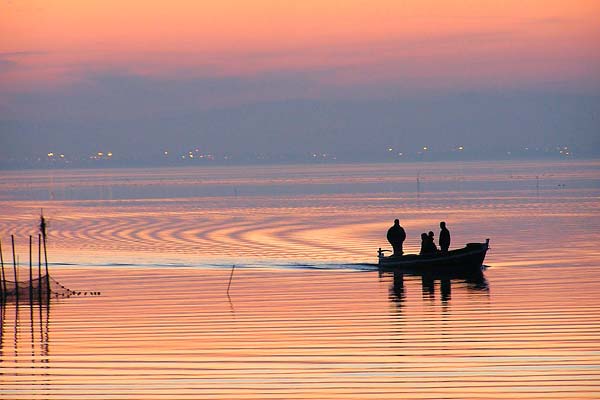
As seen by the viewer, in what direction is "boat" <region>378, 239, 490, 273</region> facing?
to the viewer's right
